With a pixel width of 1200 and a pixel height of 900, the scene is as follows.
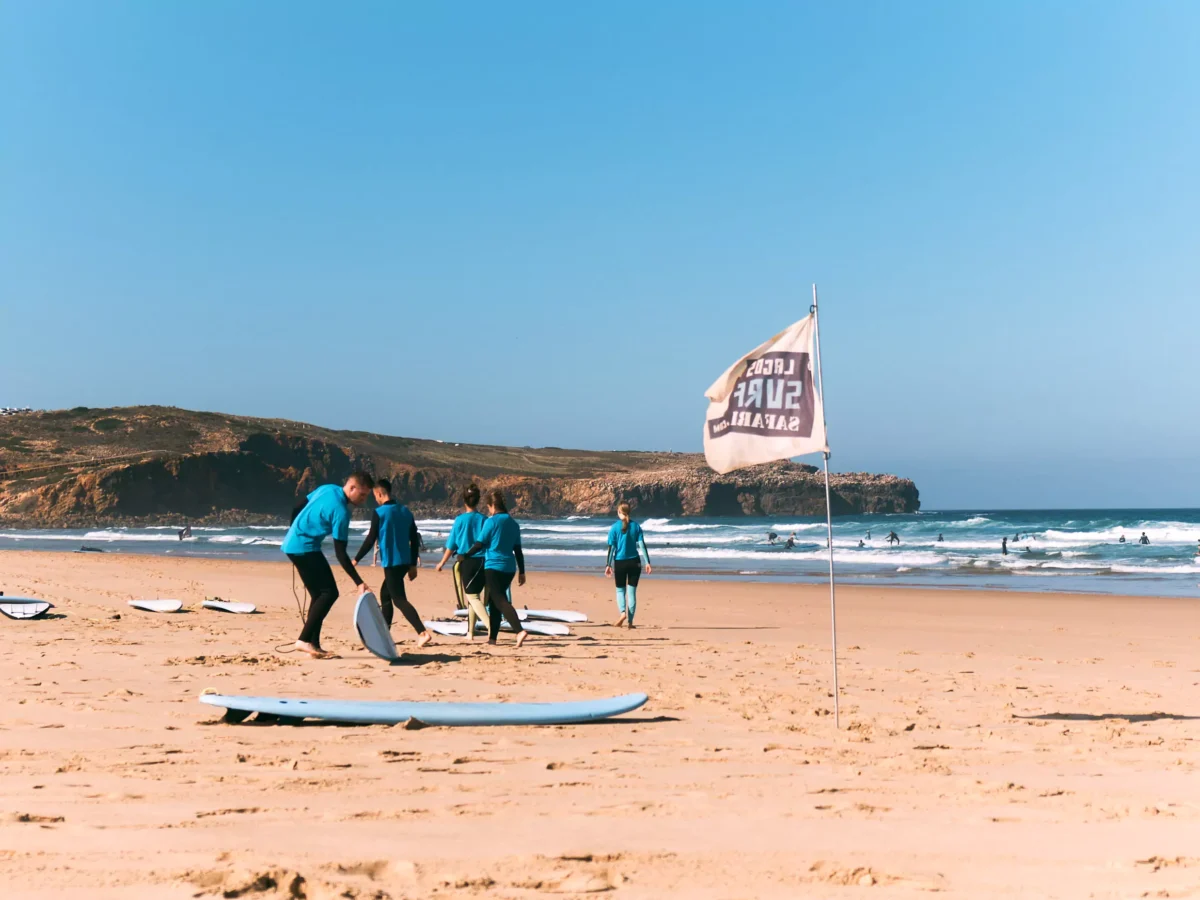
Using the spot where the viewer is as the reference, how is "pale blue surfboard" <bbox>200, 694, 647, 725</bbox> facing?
facing to the right of the viewer

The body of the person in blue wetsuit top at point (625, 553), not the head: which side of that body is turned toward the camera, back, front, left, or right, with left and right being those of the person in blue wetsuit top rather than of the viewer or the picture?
back

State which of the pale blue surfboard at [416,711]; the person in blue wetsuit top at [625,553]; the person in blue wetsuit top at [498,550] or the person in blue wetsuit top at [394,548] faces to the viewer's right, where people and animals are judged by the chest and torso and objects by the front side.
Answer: the pale blue surfboard

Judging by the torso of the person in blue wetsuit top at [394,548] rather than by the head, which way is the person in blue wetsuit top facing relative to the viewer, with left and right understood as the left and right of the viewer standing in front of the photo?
facing away from the viewer and to the left of the viewer

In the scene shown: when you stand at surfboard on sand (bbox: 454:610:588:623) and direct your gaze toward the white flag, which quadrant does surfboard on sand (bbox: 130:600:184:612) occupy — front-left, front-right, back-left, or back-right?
back-right

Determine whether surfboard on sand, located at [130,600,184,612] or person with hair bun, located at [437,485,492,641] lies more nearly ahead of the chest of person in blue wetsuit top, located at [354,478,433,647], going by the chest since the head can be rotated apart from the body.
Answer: the surfboard on sand

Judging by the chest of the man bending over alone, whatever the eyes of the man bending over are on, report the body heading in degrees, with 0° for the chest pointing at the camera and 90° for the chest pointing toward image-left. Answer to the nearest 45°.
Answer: approximately 270°
